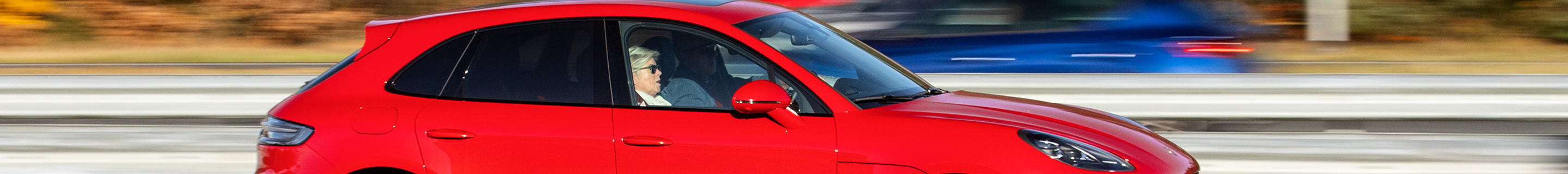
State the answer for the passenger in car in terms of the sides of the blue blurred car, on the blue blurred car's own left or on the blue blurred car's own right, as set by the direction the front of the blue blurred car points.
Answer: on the blue blurred car's own left

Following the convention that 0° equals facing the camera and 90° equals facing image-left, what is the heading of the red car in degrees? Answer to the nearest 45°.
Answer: approximately 270°

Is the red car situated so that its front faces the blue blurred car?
no

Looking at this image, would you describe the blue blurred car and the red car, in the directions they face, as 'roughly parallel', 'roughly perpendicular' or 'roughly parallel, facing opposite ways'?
roughly parallel, facing opposite ways

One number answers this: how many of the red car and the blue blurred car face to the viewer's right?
1

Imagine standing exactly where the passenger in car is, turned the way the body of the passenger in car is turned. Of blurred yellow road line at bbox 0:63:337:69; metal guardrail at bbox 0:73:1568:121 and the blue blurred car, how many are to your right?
0

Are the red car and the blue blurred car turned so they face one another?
no

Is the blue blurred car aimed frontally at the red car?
no

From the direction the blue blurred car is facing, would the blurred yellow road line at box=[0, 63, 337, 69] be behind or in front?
in front

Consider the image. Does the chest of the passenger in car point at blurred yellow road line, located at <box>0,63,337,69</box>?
no

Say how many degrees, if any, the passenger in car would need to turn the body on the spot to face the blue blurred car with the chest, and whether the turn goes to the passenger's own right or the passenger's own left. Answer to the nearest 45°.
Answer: approximately 45° to the passenger's own left

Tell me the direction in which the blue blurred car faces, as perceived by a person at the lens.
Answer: facing to the left of the viewer

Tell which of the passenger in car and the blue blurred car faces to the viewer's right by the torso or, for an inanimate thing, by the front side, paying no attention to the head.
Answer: the passenger in car

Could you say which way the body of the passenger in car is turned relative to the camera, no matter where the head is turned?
to the viewer's right

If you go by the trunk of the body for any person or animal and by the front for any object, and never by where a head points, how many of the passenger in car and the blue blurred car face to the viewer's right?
1
